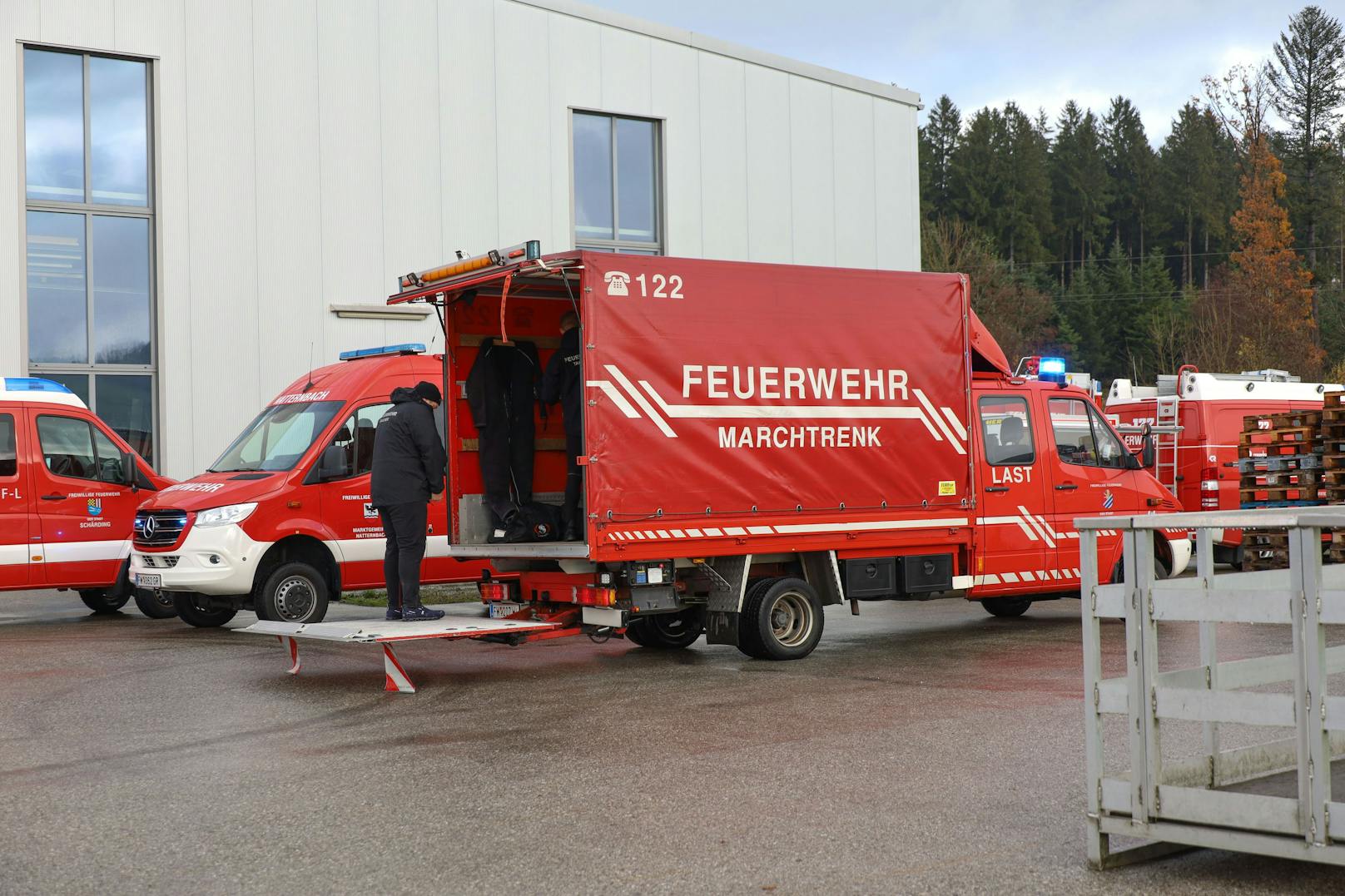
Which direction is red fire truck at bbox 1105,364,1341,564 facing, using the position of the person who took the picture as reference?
facing away from the viewer and to the right of the viewer

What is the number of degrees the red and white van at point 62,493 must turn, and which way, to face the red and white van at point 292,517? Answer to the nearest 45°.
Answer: approximately 45° to its right

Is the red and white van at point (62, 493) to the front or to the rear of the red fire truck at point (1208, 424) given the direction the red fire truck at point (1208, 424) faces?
to the rear

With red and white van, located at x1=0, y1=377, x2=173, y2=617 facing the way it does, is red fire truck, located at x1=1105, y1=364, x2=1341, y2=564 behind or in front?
in front

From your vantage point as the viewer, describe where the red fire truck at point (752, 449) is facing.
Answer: facing away from the viewer and to the right of the viewer

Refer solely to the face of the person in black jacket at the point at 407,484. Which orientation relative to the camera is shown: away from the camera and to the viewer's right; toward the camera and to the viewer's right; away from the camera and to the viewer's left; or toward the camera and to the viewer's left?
away from the camera and to the viewer's right

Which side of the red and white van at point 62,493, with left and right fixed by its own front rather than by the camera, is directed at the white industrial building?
left

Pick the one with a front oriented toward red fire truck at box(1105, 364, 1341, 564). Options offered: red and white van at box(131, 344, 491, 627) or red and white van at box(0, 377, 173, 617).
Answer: red and white van at box(0, 377, 173, 617)

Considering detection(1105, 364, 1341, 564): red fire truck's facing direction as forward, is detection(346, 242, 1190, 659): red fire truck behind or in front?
behind

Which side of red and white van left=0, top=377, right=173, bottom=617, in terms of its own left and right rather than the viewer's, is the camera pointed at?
right

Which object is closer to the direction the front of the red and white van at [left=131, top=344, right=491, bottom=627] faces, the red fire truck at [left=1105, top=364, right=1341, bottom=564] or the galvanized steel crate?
the galvanized steel crate
